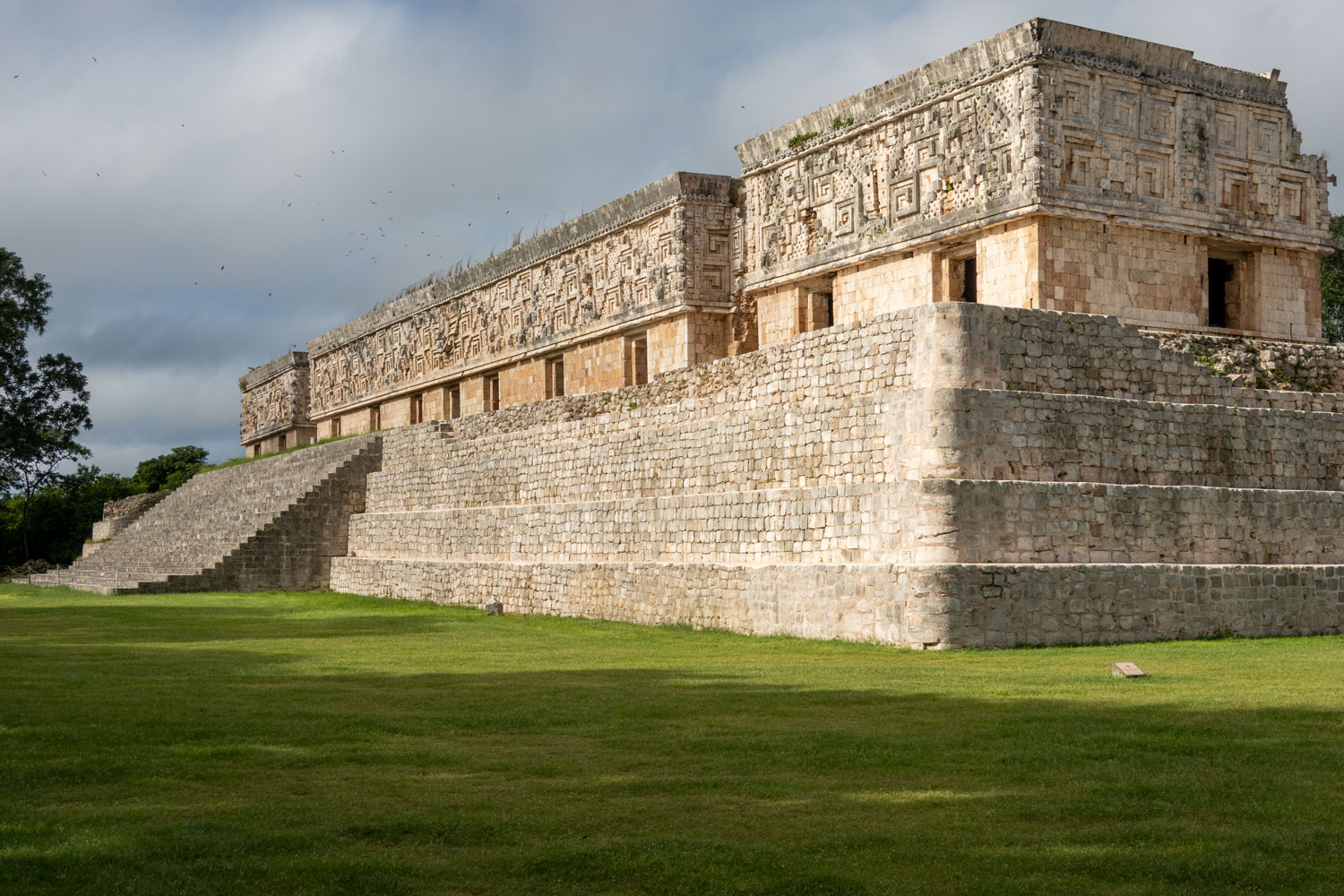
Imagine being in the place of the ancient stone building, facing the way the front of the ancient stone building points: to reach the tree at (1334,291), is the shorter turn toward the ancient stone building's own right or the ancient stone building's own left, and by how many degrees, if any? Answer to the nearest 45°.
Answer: approximately 180°

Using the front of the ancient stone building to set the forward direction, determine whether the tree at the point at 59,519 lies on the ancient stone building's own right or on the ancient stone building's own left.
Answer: on the ancient stone building's own right

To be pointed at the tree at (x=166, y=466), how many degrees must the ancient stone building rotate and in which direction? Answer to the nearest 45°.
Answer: approximately 90° to its right

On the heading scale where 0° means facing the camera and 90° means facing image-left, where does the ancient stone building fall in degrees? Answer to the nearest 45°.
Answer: approximately 45°
